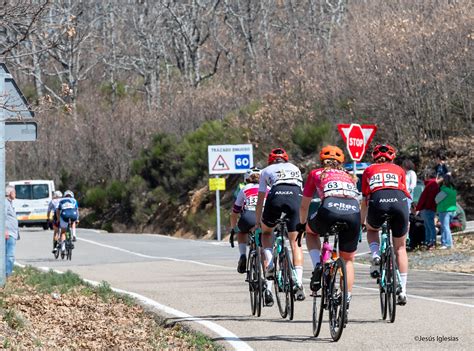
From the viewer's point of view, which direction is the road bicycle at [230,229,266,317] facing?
away from the camera

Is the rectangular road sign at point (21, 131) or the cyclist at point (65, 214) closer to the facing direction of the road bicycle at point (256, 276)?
the cyclist

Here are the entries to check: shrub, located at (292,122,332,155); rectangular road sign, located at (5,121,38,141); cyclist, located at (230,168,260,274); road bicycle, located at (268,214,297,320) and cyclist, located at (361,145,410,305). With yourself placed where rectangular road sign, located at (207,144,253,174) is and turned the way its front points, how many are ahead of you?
4

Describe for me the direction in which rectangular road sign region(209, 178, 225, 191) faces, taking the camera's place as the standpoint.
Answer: facing the viewer

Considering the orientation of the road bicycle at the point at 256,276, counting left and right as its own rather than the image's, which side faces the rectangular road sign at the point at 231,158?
front

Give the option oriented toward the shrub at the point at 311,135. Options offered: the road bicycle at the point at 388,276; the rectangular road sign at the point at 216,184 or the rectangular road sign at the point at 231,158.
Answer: the road bicycle

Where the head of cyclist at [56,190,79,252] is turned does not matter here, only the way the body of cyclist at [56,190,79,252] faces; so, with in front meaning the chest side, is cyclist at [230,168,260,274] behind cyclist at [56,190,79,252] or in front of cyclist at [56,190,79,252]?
behind

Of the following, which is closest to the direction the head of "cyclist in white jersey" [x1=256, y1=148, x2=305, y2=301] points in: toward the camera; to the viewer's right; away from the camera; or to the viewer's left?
away from the camera

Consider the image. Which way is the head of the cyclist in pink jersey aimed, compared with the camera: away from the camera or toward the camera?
away from the camera

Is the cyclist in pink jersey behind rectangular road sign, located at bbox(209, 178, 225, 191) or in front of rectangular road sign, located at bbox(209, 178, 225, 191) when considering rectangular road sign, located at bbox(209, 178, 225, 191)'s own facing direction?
in front

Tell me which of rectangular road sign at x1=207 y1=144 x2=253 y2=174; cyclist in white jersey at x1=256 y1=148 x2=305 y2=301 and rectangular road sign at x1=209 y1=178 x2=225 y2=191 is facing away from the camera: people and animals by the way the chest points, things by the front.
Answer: the cyclist in white jersey

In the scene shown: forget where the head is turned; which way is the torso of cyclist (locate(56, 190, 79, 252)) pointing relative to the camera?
away from the camera

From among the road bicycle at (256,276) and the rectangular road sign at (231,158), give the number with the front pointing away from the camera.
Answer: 1

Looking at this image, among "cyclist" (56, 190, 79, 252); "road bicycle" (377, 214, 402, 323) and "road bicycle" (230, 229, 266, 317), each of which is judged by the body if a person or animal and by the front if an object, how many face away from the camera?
3

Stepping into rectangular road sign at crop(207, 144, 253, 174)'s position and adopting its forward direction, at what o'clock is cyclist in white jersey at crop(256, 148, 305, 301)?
The cyclist in white jersey is roughly at 12 o'clock from the rectangular road sign.

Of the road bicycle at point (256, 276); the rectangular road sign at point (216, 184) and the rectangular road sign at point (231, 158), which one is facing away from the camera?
the road bicycle
